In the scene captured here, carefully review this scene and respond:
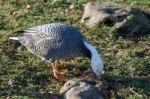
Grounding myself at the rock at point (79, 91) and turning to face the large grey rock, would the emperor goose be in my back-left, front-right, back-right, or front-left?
front-left

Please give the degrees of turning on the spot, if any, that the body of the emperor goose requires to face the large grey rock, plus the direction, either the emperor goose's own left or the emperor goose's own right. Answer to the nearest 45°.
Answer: approximately 45° to the emperor goose's own left

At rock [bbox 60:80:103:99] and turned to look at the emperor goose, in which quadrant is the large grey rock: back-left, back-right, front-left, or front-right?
front-right

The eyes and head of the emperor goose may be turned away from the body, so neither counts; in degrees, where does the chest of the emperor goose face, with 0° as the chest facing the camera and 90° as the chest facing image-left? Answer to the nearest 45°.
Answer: approximately 270°
